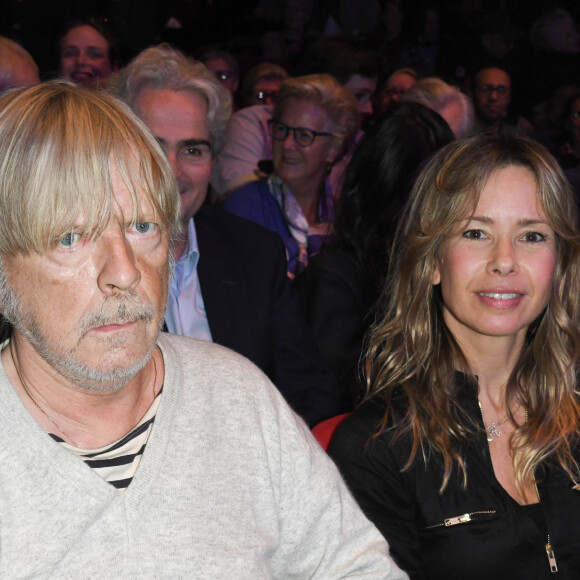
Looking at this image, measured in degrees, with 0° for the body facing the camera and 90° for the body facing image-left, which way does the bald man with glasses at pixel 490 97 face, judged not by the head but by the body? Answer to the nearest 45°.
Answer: approximately 0°

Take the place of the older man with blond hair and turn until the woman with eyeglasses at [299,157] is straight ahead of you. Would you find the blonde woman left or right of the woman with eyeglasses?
right
